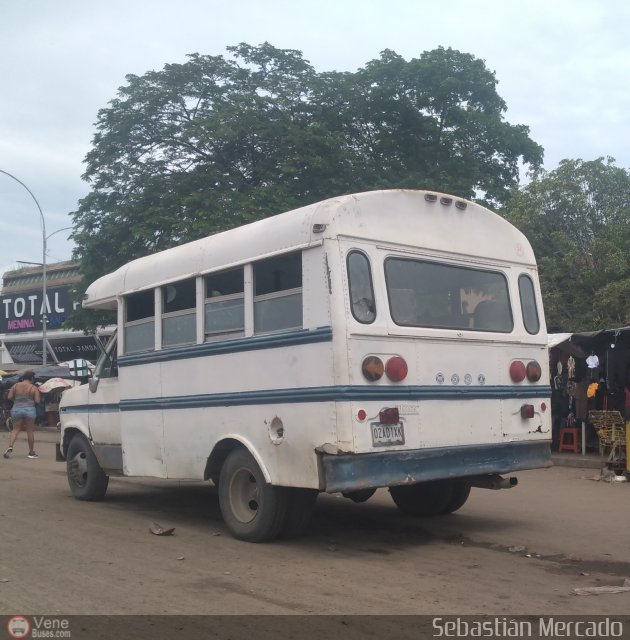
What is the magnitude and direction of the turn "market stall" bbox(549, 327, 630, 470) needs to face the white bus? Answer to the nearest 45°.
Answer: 0° — it already faces it

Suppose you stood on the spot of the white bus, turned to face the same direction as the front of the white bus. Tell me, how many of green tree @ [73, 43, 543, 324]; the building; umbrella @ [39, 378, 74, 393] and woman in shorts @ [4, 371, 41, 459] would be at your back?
0

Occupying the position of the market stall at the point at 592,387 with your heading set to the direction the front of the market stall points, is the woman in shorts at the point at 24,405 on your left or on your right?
on your right

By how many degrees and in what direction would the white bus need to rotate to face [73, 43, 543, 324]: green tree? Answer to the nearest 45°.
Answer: approximately 45° to its right

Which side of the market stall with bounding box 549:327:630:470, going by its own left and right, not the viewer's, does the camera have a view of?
front

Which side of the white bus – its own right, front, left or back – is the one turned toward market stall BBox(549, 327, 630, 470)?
right

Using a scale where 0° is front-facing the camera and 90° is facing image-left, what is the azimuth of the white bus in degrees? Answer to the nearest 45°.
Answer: approximately 135°

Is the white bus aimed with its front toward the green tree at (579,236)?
no

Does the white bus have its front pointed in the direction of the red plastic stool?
no

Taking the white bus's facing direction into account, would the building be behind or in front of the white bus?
in front

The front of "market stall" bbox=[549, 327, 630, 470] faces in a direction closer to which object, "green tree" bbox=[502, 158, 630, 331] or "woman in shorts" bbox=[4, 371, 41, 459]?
the woman in shorts
